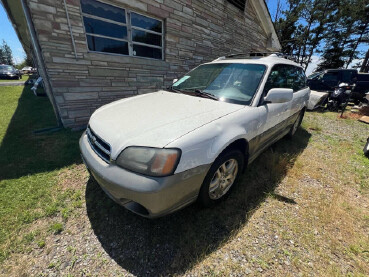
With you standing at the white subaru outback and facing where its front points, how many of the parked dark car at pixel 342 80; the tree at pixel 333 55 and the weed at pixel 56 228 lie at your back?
2

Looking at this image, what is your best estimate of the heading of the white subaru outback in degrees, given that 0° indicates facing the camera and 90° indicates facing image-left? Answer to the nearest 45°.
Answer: approximately 45°

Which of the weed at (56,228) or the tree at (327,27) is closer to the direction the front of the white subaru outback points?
the weed

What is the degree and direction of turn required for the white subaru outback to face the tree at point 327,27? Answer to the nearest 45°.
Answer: approximately 180°

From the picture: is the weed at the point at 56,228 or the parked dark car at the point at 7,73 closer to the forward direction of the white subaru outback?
the weed

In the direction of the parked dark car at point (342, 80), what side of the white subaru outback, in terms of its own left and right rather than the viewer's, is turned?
back

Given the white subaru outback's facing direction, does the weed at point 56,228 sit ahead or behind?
ahead

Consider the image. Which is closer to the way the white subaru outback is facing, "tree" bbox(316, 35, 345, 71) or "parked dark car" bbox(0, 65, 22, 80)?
the parked dark car

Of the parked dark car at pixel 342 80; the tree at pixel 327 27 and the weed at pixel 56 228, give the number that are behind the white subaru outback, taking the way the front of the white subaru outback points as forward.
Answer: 2

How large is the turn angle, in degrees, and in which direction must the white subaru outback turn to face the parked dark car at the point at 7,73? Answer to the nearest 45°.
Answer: approximately 90° to its right

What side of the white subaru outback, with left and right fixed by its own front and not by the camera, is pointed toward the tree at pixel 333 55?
back
